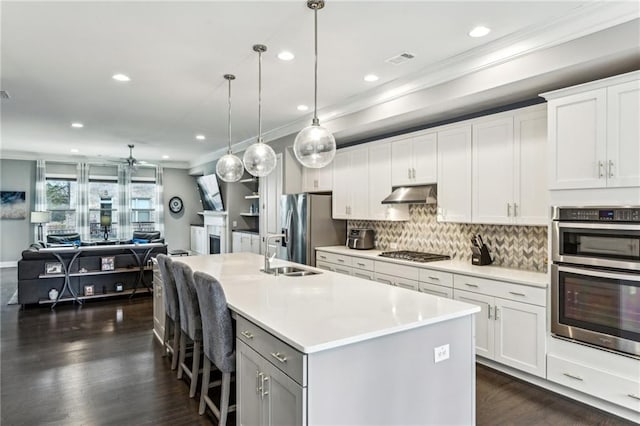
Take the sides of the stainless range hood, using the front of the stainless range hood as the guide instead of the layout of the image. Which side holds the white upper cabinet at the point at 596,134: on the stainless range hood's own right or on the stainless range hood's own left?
on the stainless range hood's own left

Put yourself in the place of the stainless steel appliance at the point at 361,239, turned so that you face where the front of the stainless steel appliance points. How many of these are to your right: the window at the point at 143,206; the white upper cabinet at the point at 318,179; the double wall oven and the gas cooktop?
2

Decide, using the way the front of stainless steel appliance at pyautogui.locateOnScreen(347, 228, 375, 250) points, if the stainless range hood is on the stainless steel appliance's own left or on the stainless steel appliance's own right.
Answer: on the stainless steel appliance's own left

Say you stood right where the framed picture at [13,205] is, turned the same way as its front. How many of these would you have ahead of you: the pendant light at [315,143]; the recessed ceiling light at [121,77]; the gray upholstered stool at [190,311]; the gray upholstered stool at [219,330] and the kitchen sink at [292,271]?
5

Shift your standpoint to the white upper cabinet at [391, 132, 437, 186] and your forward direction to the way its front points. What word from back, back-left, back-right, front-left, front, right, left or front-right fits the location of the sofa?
front-right

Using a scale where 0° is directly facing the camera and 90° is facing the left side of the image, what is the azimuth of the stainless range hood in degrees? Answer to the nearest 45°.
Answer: approximately 45°

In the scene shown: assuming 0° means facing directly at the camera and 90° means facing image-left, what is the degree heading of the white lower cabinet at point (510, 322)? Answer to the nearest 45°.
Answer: approximately 45°
